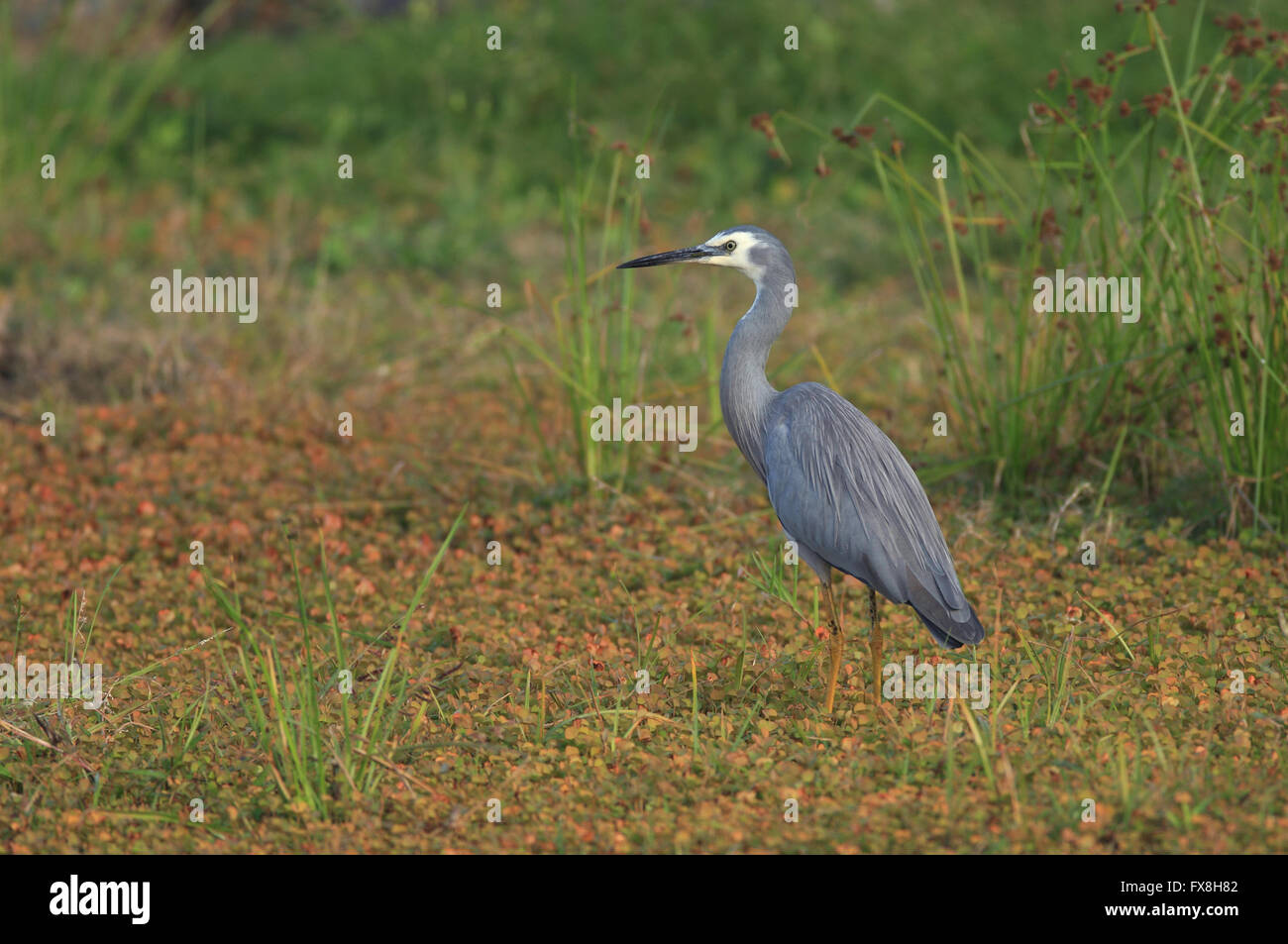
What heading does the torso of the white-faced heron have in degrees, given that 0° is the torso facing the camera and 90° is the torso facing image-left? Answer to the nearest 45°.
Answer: approximately 90°
